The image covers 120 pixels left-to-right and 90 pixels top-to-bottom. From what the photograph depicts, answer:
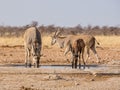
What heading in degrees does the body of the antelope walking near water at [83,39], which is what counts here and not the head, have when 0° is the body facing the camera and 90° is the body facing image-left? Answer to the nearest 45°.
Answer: approximately 90°

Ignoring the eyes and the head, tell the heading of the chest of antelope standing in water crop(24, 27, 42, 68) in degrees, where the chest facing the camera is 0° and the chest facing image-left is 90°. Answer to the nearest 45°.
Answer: approximately 0°

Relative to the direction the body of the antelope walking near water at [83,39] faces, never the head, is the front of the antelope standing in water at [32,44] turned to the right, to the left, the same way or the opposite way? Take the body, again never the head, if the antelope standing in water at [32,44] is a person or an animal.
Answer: to the left

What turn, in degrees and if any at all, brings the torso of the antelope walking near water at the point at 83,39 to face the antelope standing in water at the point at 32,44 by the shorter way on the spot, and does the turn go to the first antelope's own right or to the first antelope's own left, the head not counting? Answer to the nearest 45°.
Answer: approximately 45° to the first antelope's own left

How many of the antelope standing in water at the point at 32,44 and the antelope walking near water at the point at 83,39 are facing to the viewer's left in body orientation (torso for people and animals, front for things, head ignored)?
1
